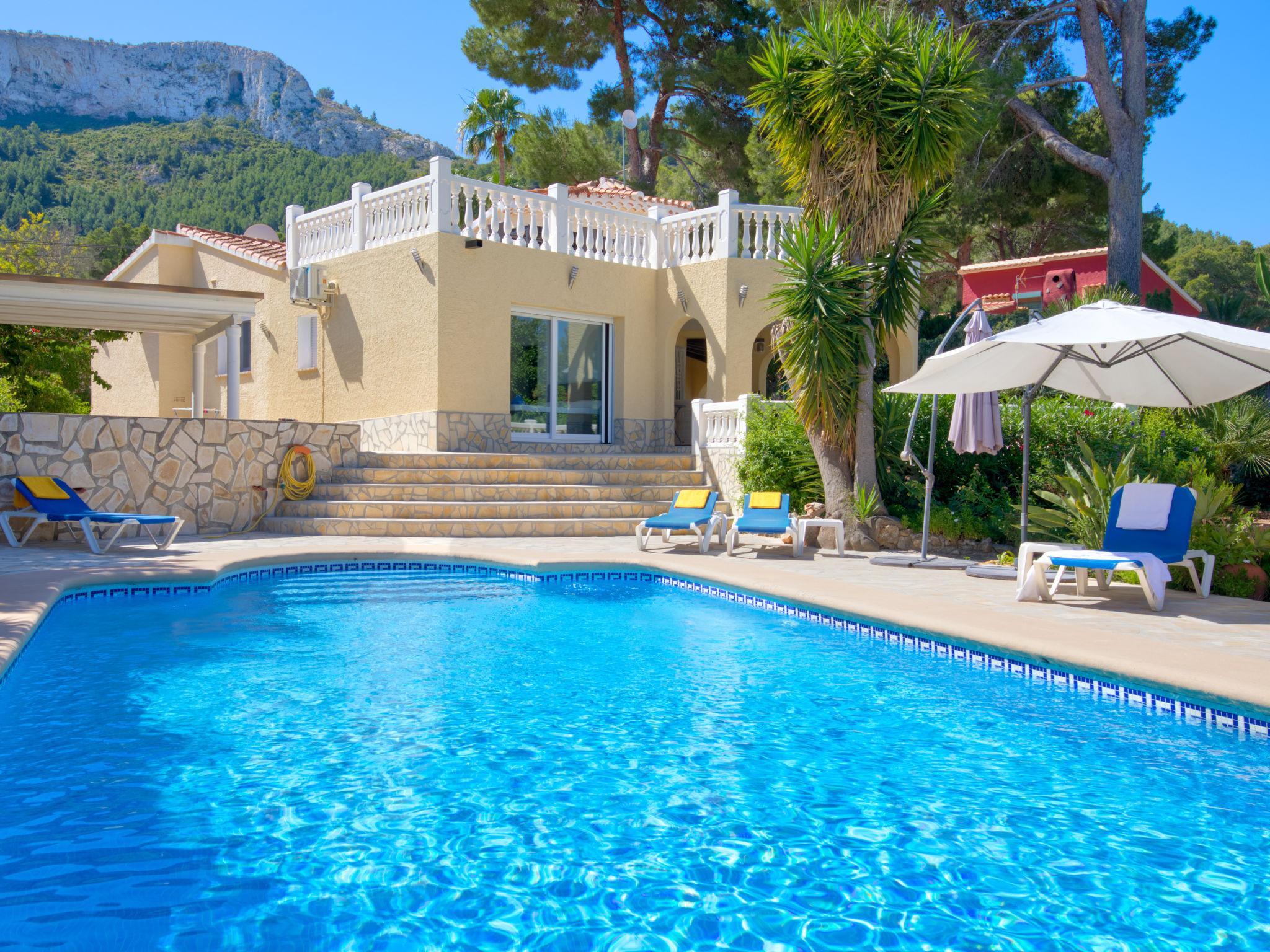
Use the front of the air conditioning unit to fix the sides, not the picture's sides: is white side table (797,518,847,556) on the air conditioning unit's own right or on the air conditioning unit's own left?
on the air conditioning unit's own left

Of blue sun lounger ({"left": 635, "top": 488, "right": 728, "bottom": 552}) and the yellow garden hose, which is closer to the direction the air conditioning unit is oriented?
the yellow garden hose

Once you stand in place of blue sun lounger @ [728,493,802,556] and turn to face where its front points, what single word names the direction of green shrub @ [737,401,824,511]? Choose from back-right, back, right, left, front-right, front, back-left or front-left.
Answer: back

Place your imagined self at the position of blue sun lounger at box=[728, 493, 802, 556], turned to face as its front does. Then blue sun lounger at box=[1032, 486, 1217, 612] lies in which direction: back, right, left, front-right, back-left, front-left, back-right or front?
front-left

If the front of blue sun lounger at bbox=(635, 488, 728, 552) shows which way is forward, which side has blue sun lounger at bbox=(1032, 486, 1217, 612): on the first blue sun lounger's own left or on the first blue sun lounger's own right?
on the first blue sun lounger's own left

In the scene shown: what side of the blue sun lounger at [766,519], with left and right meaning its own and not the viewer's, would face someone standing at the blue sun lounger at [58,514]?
right

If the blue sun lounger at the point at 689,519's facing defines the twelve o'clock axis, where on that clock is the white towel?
The white towel is roughly at 9 o'clock from the blue sun lounger.

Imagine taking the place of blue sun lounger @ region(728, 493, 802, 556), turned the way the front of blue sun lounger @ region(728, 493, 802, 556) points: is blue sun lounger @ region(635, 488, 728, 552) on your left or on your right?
on your right
